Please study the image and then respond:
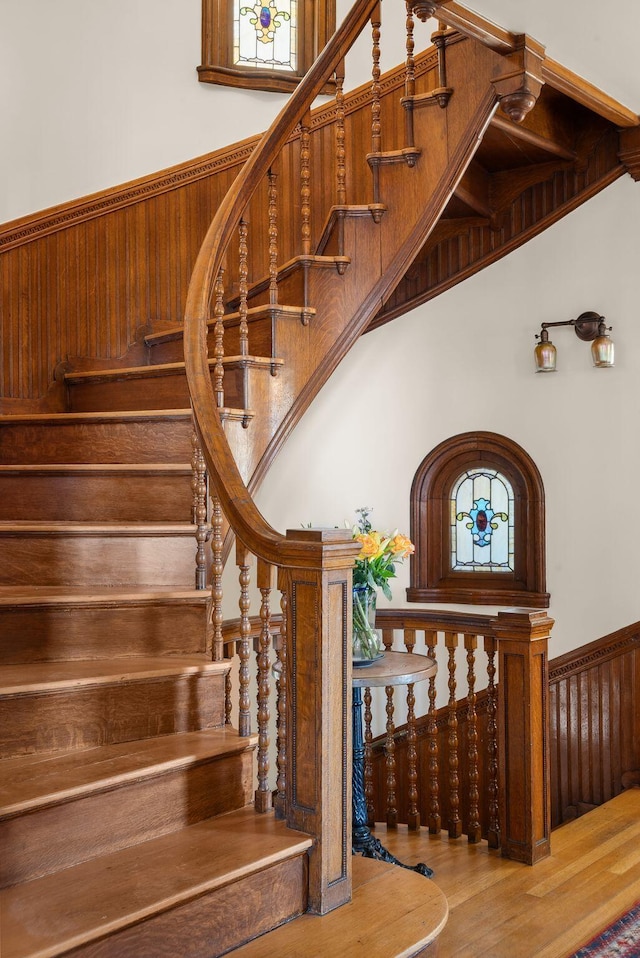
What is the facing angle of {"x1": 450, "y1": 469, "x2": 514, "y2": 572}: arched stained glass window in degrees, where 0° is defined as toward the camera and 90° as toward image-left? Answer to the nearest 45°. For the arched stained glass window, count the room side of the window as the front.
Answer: approximately 0°

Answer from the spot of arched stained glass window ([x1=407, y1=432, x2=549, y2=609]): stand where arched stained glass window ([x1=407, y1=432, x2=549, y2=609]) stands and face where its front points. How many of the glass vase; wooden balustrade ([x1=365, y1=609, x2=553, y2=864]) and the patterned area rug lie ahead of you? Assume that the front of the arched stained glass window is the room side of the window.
3

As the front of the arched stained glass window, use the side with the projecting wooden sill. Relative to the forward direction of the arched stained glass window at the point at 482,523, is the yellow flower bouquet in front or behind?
in front

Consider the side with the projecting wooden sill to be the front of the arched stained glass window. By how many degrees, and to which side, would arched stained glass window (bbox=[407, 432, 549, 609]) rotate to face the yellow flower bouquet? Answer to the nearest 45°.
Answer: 0° — it already faces it

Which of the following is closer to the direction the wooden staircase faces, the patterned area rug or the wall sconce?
the patterned area rug

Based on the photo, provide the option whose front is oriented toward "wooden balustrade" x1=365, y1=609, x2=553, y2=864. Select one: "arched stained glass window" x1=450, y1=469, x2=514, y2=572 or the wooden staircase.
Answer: the arched stained glass window
